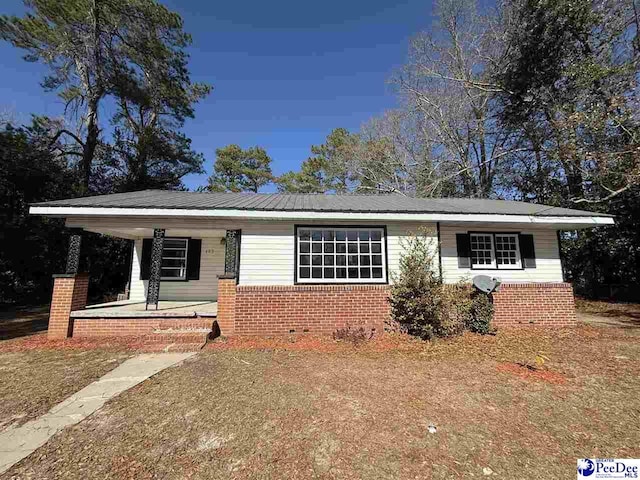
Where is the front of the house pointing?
toward the camera

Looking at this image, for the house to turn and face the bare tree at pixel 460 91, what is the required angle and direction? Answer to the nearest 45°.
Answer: approximately 135° to its left
